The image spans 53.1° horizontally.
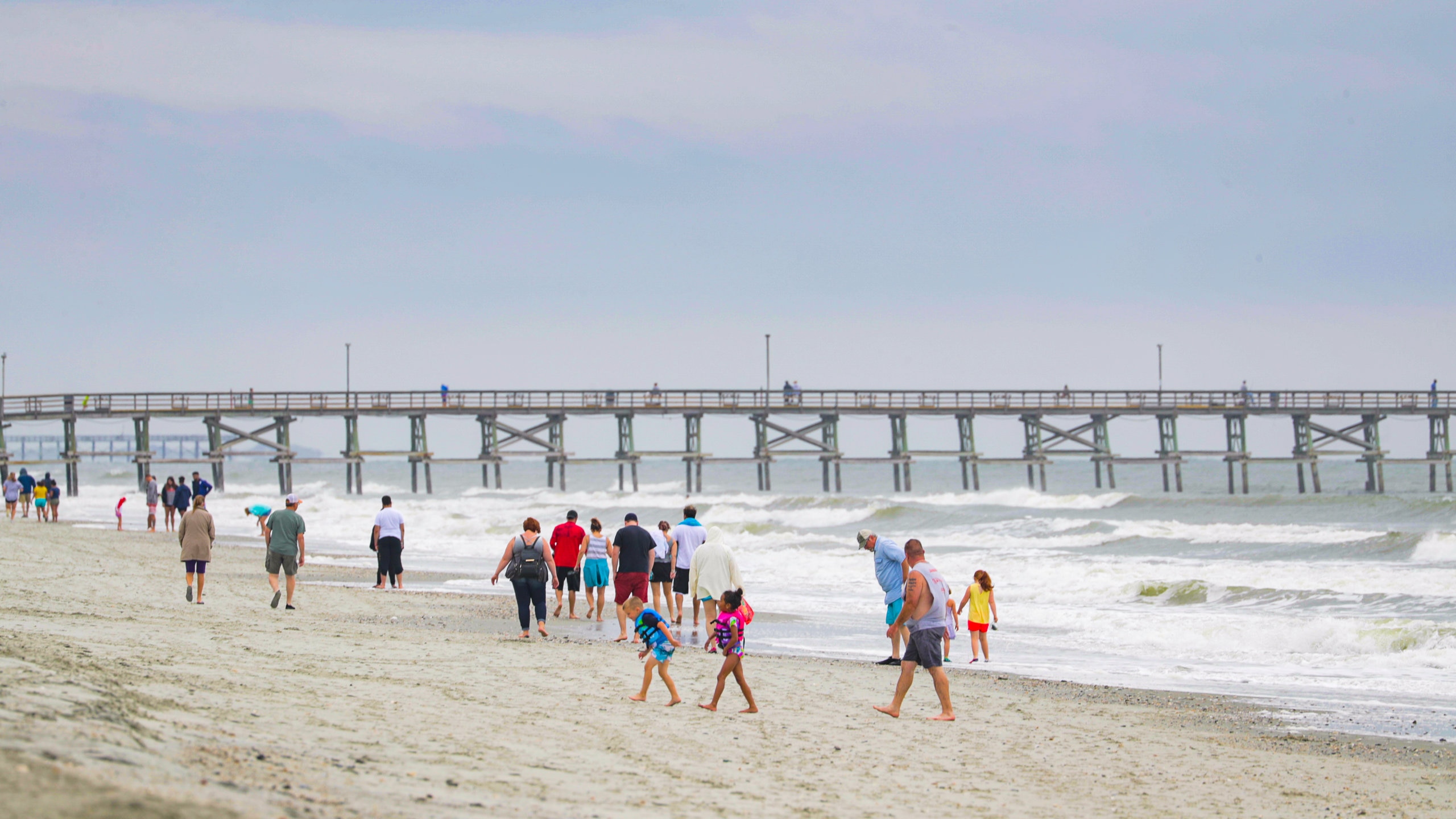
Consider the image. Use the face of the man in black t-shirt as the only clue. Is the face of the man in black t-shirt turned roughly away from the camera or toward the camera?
away from the camera

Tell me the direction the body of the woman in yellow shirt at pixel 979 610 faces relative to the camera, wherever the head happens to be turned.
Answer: away from the camera

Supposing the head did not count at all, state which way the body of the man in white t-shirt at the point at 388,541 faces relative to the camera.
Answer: away from the camera

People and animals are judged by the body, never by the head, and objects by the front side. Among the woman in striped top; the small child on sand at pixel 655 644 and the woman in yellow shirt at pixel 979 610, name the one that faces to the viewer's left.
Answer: the small child on sand

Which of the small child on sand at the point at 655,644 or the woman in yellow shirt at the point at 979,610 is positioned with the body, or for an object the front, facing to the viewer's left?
the small child on sand

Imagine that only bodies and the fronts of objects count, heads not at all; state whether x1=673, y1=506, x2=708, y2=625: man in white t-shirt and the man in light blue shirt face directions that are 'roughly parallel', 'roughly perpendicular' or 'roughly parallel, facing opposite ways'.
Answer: roughly perpendicular

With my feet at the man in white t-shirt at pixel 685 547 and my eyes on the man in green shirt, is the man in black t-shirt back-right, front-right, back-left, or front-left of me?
front-left

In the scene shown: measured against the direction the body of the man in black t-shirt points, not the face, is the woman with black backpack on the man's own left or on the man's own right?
on the man's own left

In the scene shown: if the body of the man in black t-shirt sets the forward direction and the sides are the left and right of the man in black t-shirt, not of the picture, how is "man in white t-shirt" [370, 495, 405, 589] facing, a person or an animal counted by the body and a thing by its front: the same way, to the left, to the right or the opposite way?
the same way

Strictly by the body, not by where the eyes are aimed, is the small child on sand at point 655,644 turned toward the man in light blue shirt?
no

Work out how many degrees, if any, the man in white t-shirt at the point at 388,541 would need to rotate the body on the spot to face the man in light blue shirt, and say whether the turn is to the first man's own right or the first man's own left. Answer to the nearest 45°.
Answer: approximately 135° to the first man's own right

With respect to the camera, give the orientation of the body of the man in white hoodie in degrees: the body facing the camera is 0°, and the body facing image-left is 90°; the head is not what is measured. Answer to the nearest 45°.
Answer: approximately 180°

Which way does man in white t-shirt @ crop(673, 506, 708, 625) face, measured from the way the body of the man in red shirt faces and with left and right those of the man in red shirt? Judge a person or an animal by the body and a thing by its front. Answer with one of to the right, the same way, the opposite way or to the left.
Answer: the same way

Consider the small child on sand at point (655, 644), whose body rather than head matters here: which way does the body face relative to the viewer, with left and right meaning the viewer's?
facing to the left of the viewer

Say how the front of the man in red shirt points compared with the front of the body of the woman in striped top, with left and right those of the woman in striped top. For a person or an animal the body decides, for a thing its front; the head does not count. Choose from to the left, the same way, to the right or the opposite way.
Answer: the same way

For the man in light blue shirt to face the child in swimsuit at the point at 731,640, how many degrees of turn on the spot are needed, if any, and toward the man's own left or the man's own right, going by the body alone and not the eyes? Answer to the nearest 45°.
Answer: approximately 90° to the man's own left

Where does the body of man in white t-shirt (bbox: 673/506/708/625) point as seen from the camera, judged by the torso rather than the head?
away from the camera

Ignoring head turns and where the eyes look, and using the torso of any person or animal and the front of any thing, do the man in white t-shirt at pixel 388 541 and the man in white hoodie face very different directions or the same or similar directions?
same or similar directions

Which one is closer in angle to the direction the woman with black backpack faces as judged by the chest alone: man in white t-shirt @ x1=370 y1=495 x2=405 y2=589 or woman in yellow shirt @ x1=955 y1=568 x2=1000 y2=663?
the man in white t-shirt
